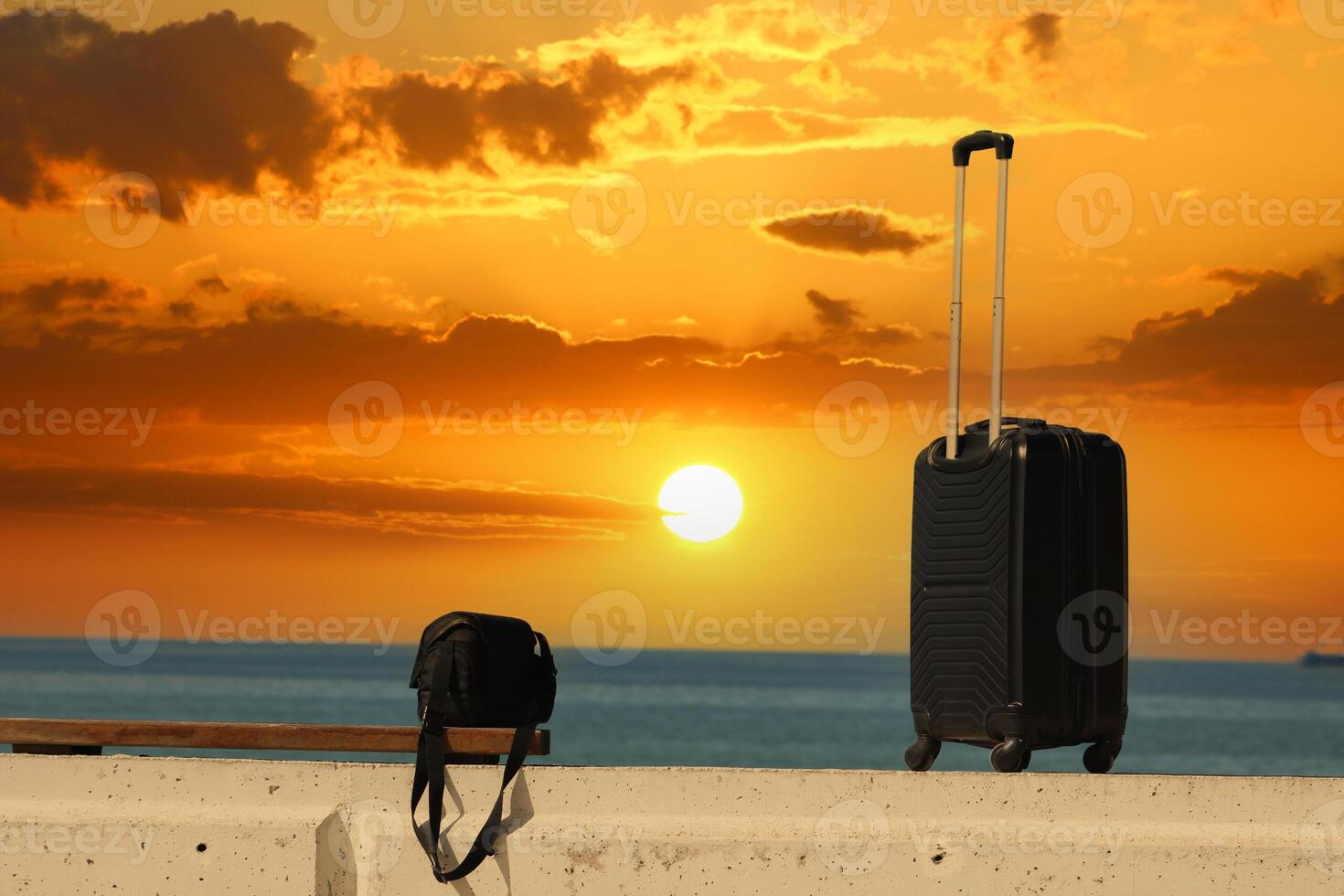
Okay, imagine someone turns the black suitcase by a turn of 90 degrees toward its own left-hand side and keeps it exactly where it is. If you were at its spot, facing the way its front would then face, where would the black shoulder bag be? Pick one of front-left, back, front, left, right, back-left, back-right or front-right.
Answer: front-left

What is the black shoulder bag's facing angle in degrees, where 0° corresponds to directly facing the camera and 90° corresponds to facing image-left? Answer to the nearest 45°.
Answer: approximately 315°

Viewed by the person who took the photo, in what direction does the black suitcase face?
facing away from the viewer and to the right of the viewer

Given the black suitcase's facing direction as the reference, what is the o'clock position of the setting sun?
The setting sun is roughly at 10 o'clock from the black suitcase.
